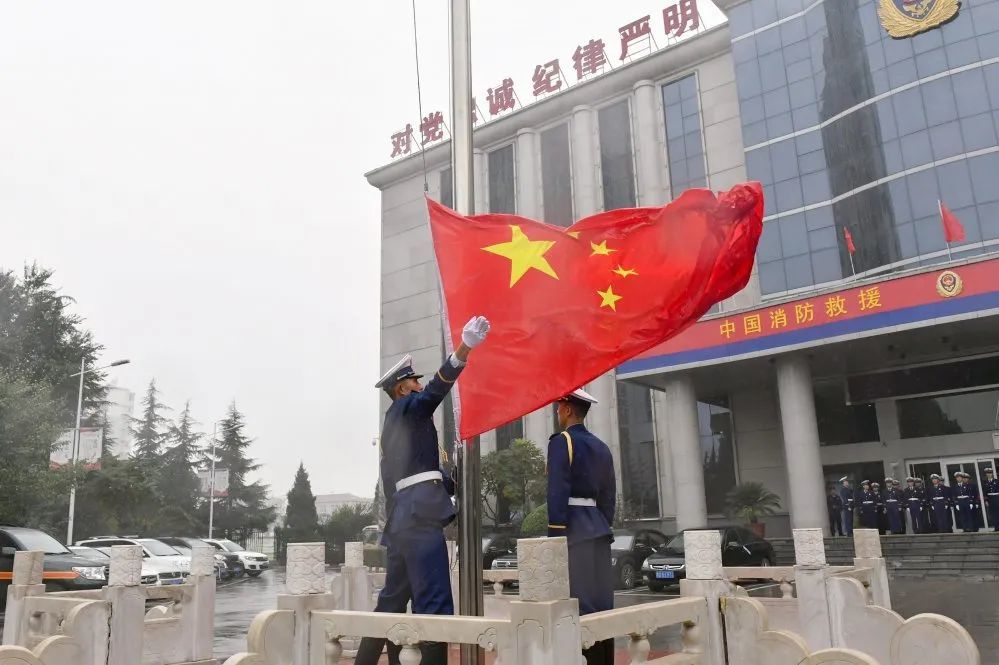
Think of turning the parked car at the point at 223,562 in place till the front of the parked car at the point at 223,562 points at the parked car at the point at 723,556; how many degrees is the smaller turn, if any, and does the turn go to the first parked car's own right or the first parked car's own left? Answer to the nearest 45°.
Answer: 0° — it already faces it

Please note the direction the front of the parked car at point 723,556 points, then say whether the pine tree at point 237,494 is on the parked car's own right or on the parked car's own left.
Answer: on the parked car's own right

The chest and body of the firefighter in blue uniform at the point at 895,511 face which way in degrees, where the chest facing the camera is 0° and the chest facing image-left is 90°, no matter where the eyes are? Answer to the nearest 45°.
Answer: approximately 45°

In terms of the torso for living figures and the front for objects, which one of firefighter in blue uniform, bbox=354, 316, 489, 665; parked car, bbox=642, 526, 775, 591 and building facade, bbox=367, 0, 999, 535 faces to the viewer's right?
the firefighter in blue uniform

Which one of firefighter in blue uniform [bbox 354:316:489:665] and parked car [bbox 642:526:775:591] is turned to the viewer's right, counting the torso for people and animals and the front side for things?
the firefighter in blue uniform

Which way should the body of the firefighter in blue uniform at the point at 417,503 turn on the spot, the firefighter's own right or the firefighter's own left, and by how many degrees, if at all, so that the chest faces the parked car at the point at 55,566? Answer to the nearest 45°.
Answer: approximately 135° to the firefighter's own left

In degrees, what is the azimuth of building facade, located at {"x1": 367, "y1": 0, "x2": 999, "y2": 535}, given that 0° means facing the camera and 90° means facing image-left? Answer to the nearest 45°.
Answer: approximately 45°
